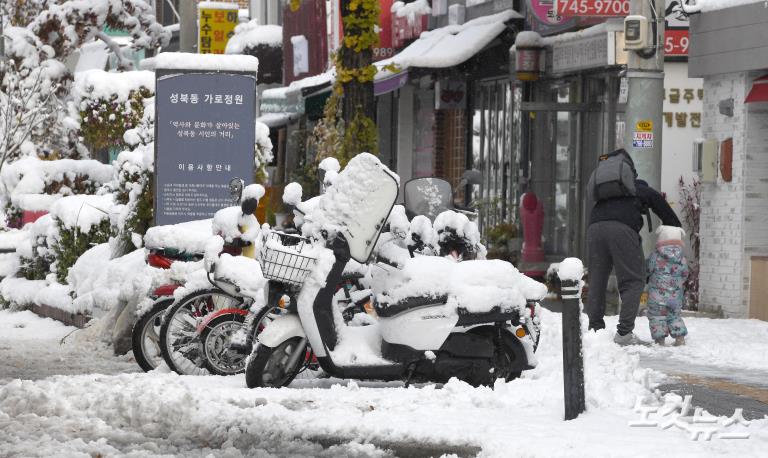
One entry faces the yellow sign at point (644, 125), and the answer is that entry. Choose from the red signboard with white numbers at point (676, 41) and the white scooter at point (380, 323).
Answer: the red signboard with white numbers

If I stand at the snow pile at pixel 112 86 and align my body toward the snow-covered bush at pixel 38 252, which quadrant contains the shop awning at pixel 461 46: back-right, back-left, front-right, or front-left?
back-left

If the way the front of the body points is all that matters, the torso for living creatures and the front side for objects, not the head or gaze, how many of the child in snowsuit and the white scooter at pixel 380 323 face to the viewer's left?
1

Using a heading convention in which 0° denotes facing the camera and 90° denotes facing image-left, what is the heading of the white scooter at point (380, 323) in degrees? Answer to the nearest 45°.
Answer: approximately 90°

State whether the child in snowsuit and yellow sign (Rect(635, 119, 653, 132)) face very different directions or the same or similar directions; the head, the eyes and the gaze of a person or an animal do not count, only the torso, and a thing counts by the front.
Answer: very different directions

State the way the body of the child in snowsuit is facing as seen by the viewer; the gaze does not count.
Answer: away from the camera

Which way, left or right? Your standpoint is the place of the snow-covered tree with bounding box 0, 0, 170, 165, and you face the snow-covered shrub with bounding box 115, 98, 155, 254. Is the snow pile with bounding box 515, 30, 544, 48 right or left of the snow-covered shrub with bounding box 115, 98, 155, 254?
left

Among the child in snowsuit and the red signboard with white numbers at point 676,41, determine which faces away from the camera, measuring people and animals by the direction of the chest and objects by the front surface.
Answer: the child in snowsuit

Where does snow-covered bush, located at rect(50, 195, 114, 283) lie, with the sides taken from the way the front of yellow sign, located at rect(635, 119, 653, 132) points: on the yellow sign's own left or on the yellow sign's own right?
on the yellow sign's own right

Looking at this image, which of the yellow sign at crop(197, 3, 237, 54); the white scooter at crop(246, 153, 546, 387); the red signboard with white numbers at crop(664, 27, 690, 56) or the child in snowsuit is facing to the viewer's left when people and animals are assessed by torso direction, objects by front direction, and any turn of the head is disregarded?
the white scooter
